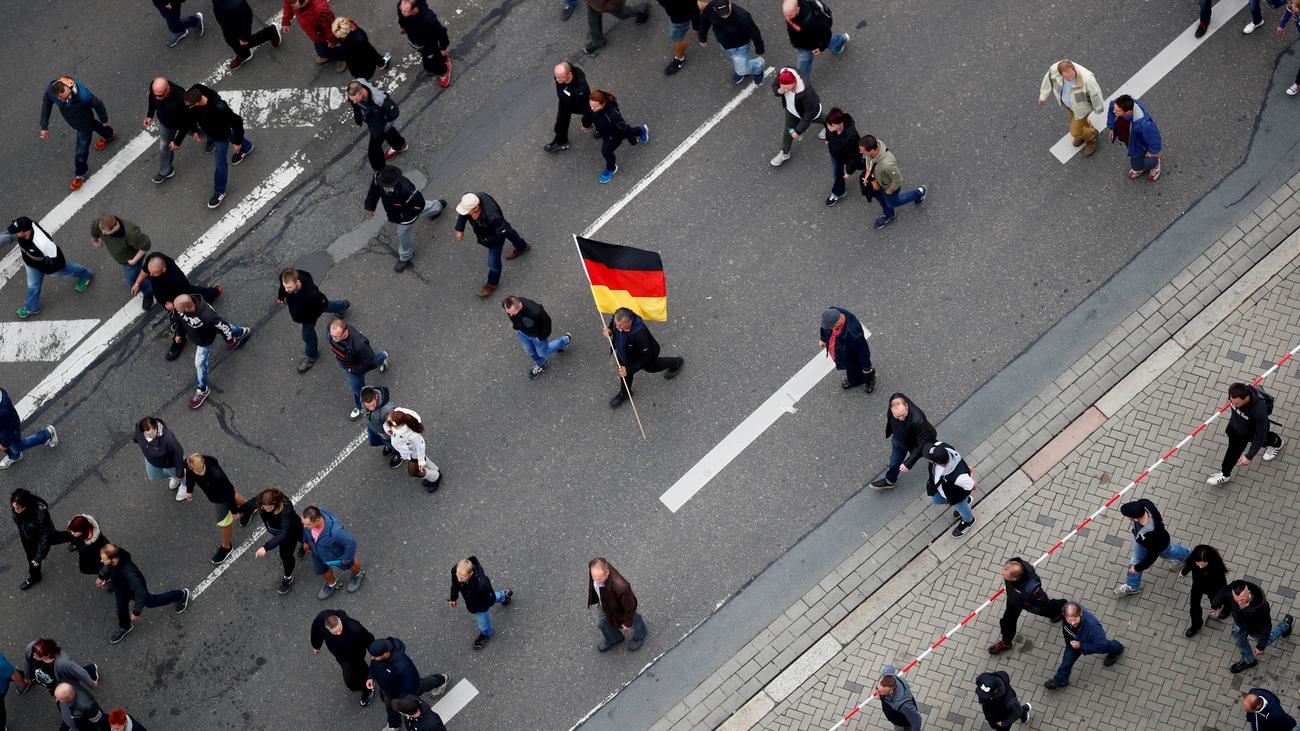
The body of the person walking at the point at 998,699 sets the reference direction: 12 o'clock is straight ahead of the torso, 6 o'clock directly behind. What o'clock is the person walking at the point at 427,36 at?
the person walking at the point at 427,36 is roughly at 3 o'clock from the person walking at the point at 998,699.

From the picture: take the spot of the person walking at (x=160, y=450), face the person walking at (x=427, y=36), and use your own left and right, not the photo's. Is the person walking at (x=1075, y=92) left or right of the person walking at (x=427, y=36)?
right

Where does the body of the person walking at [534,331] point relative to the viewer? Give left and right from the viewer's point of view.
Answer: facing the viewer and to the left of the viewer

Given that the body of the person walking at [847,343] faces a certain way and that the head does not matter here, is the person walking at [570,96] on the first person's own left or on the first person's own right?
on the first person's own right

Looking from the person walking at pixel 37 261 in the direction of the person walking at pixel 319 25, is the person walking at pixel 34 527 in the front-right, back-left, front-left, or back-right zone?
back-right

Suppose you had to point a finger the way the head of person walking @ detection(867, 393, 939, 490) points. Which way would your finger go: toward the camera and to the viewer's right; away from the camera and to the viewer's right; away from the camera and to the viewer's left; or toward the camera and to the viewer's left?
toward the camera and to the viewer's left

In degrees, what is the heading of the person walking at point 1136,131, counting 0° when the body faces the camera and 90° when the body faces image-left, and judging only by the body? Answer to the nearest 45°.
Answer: approximately 45°

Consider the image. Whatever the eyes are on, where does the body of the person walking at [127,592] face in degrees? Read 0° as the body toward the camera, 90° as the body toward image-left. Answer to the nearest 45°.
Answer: approximately 45°

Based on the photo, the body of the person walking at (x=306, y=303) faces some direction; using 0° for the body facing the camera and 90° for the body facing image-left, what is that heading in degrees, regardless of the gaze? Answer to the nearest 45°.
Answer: approximately 45°

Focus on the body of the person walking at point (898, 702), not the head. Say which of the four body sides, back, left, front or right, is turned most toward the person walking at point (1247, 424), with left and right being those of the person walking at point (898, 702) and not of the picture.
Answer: back

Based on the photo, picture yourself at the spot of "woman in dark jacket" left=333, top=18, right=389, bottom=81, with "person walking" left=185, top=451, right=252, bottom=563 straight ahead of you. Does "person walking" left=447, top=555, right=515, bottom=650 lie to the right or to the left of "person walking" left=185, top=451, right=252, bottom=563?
left

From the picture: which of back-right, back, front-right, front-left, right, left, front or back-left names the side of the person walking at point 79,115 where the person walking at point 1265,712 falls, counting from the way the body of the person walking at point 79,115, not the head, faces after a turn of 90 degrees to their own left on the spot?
front

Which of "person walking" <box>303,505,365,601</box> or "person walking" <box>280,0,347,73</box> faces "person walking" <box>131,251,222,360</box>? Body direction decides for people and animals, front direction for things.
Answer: "person walking" <box>280,0,347,73</box>

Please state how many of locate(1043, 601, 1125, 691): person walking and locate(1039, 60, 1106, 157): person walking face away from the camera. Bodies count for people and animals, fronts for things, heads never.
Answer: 0
